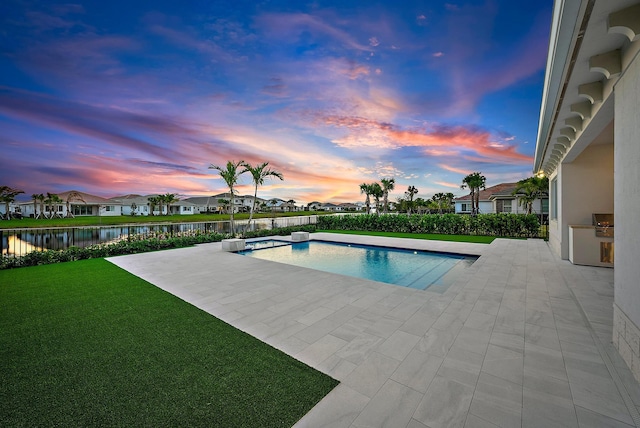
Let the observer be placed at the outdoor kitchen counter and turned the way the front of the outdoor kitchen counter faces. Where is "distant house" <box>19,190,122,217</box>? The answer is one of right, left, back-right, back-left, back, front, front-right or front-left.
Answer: right

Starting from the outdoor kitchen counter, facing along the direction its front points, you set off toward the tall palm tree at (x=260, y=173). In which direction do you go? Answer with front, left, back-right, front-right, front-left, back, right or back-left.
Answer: right

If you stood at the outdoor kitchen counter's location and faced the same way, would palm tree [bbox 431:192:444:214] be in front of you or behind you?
behind

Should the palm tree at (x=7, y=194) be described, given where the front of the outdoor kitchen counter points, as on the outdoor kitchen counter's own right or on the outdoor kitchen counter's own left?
on the outdoor kitchen counter's own right

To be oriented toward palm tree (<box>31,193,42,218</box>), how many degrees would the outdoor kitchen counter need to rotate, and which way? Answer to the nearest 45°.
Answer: approximately 90° to its right

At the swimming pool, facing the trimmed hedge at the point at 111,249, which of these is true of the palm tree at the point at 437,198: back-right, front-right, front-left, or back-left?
back-right

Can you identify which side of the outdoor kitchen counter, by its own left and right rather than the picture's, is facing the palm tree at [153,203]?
right

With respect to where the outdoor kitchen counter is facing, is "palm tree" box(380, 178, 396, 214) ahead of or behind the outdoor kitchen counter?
behind
